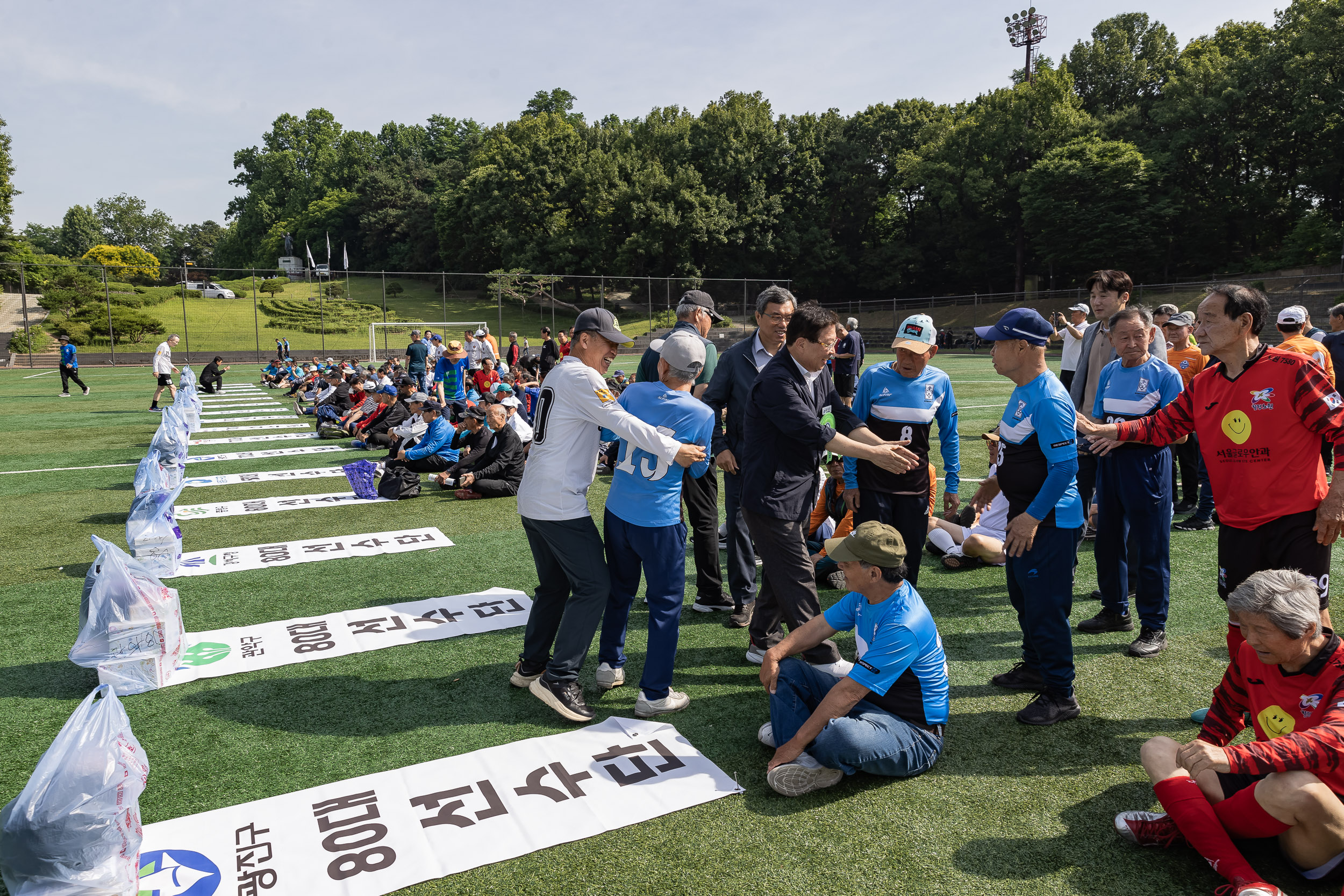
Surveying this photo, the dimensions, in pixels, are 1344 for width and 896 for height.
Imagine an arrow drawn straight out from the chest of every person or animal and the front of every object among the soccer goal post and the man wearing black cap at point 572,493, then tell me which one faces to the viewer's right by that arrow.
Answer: the man wearing black cap

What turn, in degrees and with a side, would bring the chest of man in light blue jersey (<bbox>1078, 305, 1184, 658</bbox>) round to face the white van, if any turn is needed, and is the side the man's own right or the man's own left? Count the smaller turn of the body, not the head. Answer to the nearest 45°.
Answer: approximately 90° to the man's own right

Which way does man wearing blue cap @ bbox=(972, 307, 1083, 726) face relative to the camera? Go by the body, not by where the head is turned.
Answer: to the viewer's left

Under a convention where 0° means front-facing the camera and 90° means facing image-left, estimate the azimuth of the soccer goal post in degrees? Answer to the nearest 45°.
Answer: approximately 0°

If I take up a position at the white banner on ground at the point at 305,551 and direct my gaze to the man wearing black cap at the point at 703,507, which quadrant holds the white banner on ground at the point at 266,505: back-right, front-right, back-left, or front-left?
back-left

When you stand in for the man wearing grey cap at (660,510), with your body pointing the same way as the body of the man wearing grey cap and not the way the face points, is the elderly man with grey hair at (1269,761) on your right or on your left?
on your right

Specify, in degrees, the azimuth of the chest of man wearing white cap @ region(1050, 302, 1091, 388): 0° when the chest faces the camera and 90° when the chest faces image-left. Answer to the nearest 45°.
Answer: approximately 90°
